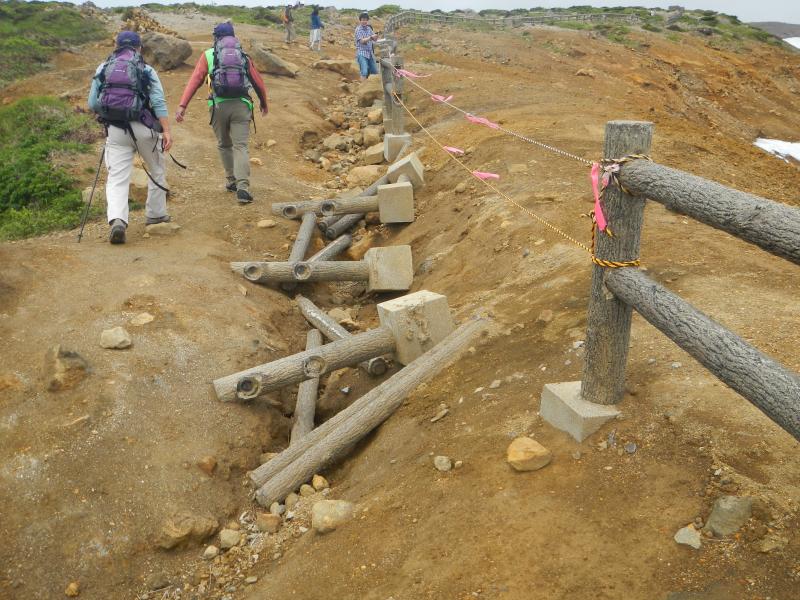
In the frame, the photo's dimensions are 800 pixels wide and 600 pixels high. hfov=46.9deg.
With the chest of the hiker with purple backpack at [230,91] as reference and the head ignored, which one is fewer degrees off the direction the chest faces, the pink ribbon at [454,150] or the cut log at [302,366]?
the pink ribbon

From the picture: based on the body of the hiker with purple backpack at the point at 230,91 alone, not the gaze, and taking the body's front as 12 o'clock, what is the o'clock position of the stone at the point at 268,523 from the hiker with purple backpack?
The stone is roughly at 6 o'clock from the hiker with purple backpack.

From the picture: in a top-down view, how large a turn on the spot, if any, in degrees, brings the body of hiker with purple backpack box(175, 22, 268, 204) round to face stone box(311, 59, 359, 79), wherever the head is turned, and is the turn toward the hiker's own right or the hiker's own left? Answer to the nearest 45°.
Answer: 0° — they already face it

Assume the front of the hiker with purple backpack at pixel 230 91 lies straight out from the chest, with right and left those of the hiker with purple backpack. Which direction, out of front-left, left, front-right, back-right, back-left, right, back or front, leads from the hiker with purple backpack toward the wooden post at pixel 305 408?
back

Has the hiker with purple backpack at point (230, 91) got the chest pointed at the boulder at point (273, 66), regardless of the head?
yes

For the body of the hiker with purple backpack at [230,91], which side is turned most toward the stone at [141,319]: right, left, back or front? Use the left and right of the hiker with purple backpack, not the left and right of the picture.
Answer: back

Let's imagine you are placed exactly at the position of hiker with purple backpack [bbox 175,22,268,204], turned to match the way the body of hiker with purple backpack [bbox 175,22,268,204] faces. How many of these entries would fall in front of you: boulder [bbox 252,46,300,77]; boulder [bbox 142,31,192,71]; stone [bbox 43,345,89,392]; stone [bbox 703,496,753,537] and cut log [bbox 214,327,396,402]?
2

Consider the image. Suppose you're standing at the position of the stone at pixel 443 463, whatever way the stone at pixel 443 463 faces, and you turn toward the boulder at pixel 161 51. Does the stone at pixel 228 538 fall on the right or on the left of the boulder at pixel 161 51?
left

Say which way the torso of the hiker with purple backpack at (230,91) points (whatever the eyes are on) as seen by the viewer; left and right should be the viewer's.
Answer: facing away from the viewer

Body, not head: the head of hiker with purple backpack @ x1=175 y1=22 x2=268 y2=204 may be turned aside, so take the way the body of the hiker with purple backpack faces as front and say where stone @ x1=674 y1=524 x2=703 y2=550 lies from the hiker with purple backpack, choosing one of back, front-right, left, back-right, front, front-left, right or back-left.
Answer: back

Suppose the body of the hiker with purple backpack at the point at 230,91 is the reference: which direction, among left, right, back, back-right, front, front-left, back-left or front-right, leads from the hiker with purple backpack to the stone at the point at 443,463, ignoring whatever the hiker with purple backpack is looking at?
back

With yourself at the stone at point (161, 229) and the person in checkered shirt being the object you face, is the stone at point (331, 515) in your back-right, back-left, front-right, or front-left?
back-right

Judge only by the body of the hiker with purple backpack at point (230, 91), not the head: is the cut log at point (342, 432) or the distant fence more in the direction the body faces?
the distant fence

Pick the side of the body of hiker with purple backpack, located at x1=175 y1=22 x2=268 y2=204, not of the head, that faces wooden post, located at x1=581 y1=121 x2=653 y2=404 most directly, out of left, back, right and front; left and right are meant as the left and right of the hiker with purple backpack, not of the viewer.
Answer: back
